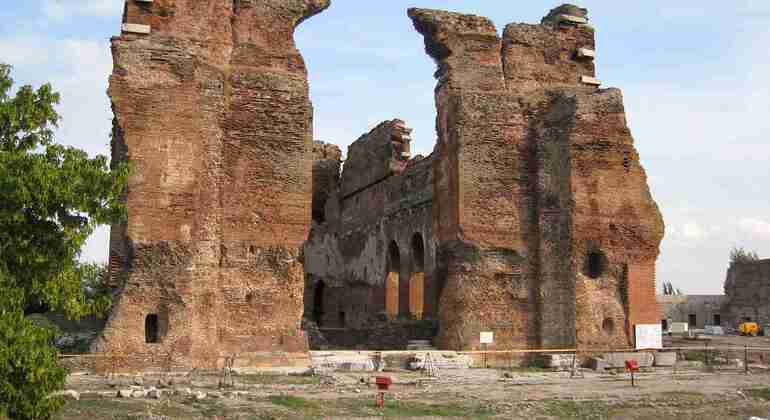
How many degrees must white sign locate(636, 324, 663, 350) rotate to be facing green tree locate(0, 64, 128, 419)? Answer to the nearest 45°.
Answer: approximately 45° to its right

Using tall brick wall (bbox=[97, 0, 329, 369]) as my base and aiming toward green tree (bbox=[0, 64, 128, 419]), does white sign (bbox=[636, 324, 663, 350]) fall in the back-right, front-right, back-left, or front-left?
back-left

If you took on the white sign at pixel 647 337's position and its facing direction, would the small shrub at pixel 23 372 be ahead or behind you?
ahead

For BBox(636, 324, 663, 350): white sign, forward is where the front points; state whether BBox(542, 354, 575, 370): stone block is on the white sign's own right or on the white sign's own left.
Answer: on the white sign's own right

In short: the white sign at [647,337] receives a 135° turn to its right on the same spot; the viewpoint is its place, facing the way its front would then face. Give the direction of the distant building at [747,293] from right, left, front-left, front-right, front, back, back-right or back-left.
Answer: front-right

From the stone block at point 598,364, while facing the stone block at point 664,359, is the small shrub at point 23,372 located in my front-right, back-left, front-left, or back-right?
back-right

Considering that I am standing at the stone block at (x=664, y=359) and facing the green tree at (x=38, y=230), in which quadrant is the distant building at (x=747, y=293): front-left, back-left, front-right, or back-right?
back-right

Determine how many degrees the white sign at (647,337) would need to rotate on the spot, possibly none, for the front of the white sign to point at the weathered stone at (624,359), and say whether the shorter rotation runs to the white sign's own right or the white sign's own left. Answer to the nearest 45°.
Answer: approximately 45° to the white sign's own right

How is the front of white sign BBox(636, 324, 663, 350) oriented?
toward the camera

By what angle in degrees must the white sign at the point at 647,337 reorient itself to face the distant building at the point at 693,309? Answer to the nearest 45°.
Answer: approximately 180°

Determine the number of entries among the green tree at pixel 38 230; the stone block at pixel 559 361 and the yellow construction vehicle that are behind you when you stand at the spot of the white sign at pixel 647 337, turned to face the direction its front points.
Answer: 1

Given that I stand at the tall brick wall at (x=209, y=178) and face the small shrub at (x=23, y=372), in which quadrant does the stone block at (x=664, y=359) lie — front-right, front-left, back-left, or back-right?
front-left

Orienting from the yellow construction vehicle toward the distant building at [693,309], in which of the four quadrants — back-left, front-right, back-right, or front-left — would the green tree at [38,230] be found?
back-left

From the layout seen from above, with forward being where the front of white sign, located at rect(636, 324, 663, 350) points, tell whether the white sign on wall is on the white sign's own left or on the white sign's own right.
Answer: on the white sign's own right

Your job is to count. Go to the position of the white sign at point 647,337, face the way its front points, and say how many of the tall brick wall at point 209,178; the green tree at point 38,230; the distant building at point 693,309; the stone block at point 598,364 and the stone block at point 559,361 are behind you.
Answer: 1
